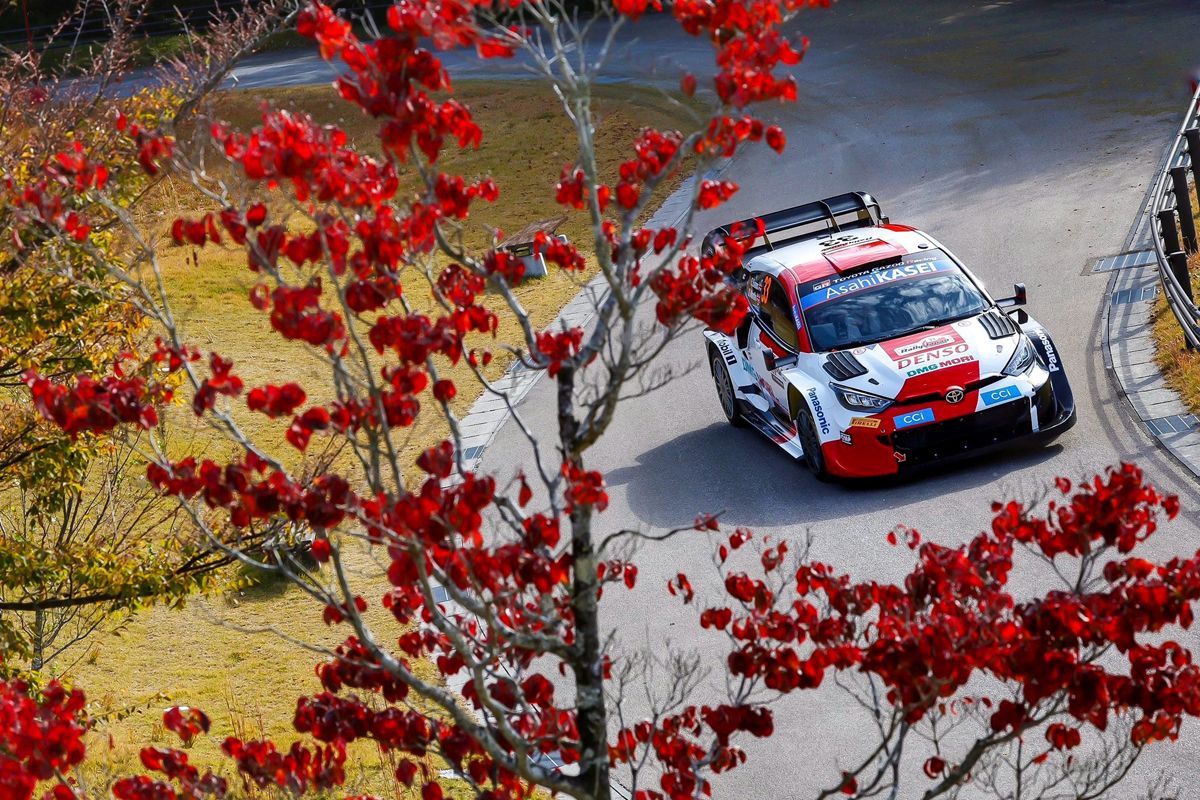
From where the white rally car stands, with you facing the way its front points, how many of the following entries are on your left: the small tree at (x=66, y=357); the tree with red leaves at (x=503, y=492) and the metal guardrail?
1

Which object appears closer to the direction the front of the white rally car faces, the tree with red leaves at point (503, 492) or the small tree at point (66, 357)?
the tree with red leaves

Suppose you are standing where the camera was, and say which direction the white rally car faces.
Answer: facing the viewer and to the right of the viewer

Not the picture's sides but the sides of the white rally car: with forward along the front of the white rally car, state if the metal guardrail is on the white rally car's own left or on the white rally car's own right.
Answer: on the white rally car's own left

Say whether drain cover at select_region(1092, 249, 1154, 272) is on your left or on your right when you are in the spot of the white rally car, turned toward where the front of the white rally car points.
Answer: on your left

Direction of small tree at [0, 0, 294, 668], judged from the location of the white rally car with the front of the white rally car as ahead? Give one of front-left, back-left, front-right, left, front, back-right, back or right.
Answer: right

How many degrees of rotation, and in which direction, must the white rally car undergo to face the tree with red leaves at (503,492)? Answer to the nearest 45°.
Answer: approximately 45° to its right
